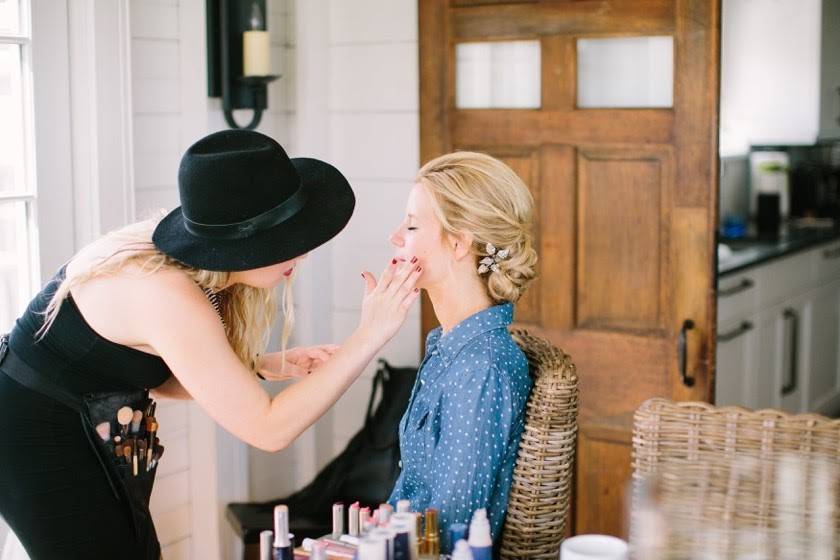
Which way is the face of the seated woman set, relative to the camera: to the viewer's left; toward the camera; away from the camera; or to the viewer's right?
to the viewer's left

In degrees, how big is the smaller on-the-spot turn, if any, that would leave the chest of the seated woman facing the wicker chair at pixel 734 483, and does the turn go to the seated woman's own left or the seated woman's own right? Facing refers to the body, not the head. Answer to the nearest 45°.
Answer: approximately 135° to the seated woman's own left

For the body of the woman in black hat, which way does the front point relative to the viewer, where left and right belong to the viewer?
facing to the right of the viewer

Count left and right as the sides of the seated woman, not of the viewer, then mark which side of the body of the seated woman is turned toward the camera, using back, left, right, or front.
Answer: left

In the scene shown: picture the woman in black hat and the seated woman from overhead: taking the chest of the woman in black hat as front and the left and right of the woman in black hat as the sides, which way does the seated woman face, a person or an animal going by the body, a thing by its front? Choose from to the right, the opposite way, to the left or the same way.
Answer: the opposite way

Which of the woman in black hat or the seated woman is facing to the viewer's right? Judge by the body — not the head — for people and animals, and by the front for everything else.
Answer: the woman in black hat

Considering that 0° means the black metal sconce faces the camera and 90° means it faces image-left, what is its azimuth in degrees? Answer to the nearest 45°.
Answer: approximately 315°

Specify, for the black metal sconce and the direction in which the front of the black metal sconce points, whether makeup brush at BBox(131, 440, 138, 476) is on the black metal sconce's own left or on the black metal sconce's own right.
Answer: on the black metal sconce's own right

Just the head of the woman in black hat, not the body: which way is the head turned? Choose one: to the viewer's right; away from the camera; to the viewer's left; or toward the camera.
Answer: to the viewer's right

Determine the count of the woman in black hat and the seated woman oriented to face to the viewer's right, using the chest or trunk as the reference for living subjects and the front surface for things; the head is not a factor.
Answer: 1
